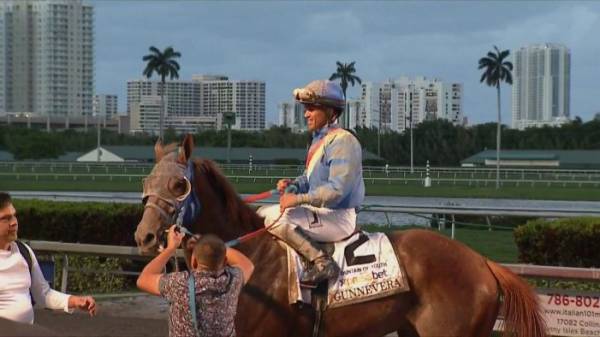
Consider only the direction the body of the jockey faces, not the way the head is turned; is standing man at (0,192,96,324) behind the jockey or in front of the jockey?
in front

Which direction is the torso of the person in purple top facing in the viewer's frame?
away from the camera

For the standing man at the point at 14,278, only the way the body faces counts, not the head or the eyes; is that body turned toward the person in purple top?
yes

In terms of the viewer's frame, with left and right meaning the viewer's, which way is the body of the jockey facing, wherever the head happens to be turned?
facing to the left of the viewer

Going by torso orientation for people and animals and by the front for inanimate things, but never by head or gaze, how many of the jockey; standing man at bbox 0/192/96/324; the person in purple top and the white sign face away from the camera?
1

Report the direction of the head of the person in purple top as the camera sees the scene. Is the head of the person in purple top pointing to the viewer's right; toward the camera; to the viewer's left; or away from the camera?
away from the camera

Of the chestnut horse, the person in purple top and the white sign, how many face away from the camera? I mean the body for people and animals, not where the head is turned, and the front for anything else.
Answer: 1

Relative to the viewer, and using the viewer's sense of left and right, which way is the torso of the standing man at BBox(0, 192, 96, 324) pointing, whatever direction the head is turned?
facing the viewer and to the right of the viewer

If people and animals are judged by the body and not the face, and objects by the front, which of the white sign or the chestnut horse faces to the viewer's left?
the chestnut horse

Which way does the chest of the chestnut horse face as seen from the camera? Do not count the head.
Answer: to the viewer's left

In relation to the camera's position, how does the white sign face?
facing the viewer

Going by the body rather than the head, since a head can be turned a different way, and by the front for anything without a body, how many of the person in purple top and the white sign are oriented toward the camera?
1

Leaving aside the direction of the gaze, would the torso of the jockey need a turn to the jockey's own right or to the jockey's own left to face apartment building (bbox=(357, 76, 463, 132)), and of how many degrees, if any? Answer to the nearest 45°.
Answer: approximately 90° to the jockey's own right

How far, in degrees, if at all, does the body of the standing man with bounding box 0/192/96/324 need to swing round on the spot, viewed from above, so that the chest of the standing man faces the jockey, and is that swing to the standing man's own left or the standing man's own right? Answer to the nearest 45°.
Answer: approximately 45° to the standing man's own left

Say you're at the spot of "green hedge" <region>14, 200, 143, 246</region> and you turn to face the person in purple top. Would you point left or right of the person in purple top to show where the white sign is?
left
